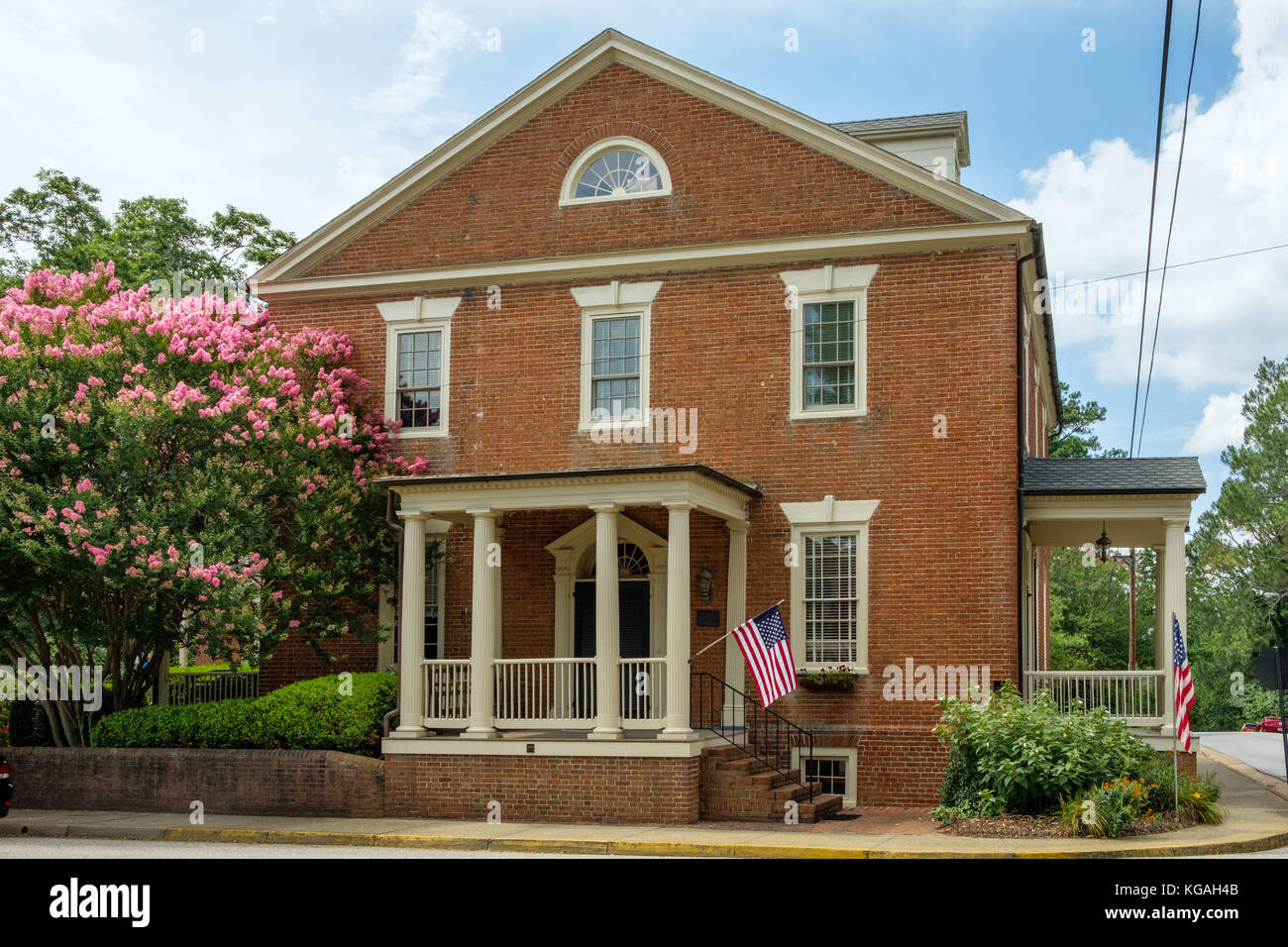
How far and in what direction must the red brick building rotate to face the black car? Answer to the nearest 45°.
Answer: approximately 45° to its right

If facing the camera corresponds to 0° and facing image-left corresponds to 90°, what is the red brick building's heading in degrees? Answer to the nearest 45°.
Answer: approximately 0°

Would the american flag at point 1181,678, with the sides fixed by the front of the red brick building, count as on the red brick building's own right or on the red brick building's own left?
on the red brick building's own left

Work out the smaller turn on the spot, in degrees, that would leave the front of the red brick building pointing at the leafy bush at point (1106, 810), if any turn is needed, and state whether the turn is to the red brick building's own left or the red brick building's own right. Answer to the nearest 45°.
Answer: approximately 45° to the red brick building's own left

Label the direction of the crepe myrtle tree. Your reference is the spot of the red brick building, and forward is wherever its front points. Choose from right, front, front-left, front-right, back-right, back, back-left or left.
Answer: right

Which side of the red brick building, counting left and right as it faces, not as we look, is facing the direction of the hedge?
right
